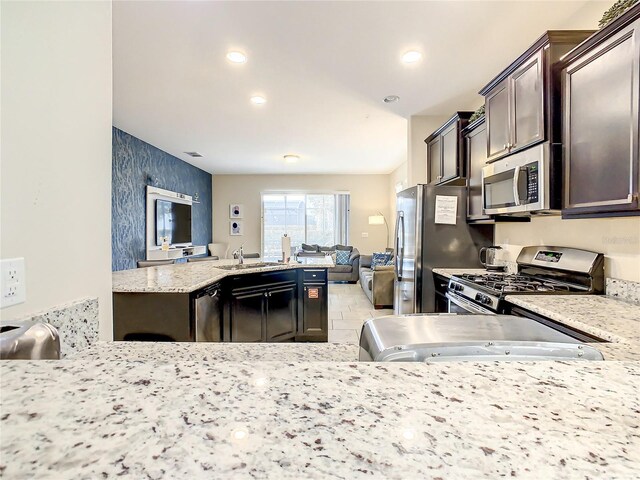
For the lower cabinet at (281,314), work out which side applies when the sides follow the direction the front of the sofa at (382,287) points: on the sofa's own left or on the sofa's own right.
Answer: on the sofa's own left

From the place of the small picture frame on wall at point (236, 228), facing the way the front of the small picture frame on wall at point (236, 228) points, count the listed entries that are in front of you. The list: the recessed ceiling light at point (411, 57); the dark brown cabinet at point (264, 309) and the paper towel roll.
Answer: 3

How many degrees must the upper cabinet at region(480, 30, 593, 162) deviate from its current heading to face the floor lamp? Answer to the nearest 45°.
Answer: approximately 90° to its right

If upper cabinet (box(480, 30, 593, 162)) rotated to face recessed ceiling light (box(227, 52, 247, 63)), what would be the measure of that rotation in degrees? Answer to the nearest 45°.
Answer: approximately 45° to its right

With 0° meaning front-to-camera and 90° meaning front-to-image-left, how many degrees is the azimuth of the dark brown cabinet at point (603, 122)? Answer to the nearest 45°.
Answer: approximately 45°

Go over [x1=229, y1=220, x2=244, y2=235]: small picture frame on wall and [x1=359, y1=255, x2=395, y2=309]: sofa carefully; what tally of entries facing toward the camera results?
1

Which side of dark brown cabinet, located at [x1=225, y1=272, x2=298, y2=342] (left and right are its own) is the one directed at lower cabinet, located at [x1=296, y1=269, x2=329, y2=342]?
left

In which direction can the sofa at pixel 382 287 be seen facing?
to the viewer's left

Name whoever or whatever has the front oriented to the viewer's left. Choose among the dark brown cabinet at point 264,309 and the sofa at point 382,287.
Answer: the sofa

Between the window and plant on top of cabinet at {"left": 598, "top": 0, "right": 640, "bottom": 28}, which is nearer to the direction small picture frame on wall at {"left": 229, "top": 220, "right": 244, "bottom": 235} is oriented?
the plant on top of cabinet
